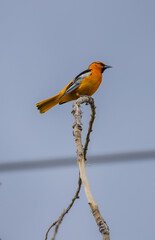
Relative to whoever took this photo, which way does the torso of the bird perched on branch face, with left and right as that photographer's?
facing to the right of the viewer
